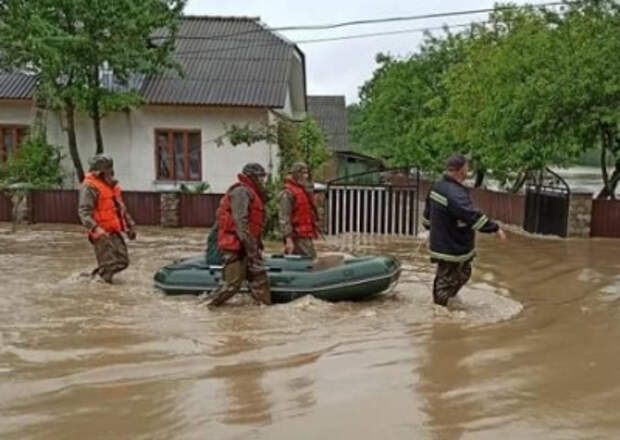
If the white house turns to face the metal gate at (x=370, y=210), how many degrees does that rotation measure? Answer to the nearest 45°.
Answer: approximately 45° to its left

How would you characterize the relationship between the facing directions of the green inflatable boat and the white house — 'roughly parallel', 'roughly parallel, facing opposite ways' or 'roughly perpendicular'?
roughly perpendicular

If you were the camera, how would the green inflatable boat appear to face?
facing to the right of the viewer

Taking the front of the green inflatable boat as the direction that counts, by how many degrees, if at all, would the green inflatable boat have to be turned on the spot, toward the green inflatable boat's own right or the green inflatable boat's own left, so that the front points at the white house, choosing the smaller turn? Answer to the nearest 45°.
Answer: approximately 90° to the green inflatable boat's own left

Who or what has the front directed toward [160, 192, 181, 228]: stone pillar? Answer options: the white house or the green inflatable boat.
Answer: the white house

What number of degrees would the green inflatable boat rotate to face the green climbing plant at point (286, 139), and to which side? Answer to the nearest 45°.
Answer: approximately 90° to its left

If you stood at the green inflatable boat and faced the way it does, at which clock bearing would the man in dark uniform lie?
The man in dark uniform is roughly at 1 o'clock from the green inflatable boat.

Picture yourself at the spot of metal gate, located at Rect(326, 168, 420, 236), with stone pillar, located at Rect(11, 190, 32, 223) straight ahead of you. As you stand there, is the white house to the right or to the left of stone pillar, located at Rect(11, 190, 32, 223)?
right

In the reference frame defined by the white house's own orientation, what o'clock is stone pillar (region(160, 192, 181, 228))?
The stone pillar is roughly at 12 o'clock from the white house.

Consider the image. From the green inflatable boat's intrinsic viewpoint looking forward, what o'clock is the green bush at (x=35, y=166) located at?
The green bush is roughly at 8 o'clock from the green inflatable boat.

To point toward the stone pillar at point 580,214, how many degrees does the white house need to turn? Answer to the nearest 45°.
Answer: approximately 45° to its left
